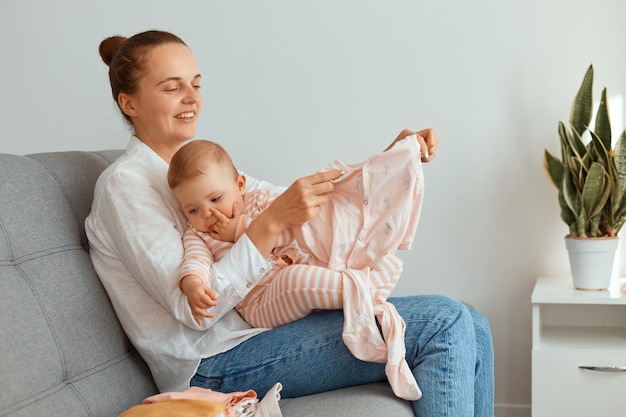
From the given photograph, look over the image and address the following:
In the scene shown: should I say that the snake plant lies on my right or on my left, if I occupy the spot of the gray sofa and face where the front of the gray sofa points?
on my left

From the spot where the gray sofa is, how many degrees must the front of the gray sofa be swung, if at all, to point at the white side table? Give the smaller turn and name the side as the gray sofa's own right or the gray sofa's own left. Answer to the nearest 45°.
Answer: approximately 45° to the gray sofa's own left

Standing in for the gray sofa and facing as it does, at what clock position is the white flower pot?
The white flower pot is roughly at 10 o'clock from the gray sofa.

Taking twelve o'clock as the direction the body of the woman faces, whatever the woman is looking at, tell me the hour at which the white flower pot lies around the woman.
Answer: The white flower pot is roughly at 11 o'clock from the woman.

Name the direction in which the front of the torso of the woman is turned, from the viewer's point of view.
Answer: to the viewer's right

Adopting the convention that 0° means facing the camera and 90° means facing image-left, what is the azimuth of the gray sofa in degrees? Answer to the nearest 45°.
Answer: approximately 315°

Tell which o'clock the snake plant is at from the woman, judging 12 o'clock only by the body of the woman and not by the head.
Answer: The snake plant is roughly at 11 o'clock from the woman.

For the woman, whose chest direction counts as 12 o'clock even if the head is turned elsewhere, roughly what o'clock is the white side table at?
The white side table is roughly at 11 o'clock from the woman.

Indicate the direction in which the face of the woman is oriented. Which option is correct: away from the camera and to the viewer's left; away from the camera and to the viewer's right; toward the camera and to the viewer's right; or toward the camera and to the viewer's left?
toward the camera and to the viewer's right
